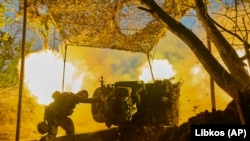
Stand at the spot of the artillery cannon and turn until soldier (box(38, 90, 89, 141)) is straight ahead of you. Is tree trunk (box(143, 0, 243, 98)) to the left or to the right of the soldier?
left

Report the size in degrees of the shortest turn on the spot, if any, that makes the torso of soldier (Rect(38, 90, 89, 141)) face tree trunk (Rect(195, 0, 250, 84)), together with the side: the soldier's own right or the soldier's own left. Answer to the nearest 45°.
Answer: approximately 45° to the soldier's own right

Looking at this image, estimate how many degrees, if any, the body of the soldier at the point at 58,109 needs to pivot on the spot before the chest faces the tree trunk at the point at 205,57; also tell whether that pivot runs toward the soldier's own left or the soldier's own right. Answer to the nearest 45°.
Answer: approximately 45° to the soldier's own right

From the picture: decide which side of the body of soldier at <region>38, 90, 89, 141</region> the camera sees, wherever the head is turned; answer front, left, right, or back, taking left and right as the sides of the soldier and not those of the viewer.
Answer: right

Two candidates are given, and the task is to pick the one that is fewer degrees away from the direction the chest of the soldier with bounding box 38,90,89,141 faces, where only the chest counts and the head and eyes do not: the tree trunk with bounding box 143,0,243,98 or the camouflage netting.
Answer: the tree trunk

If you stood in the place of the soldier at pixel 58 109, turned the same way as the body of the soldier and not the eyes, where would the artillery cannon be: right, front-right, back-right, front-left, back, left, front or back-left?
front-left
